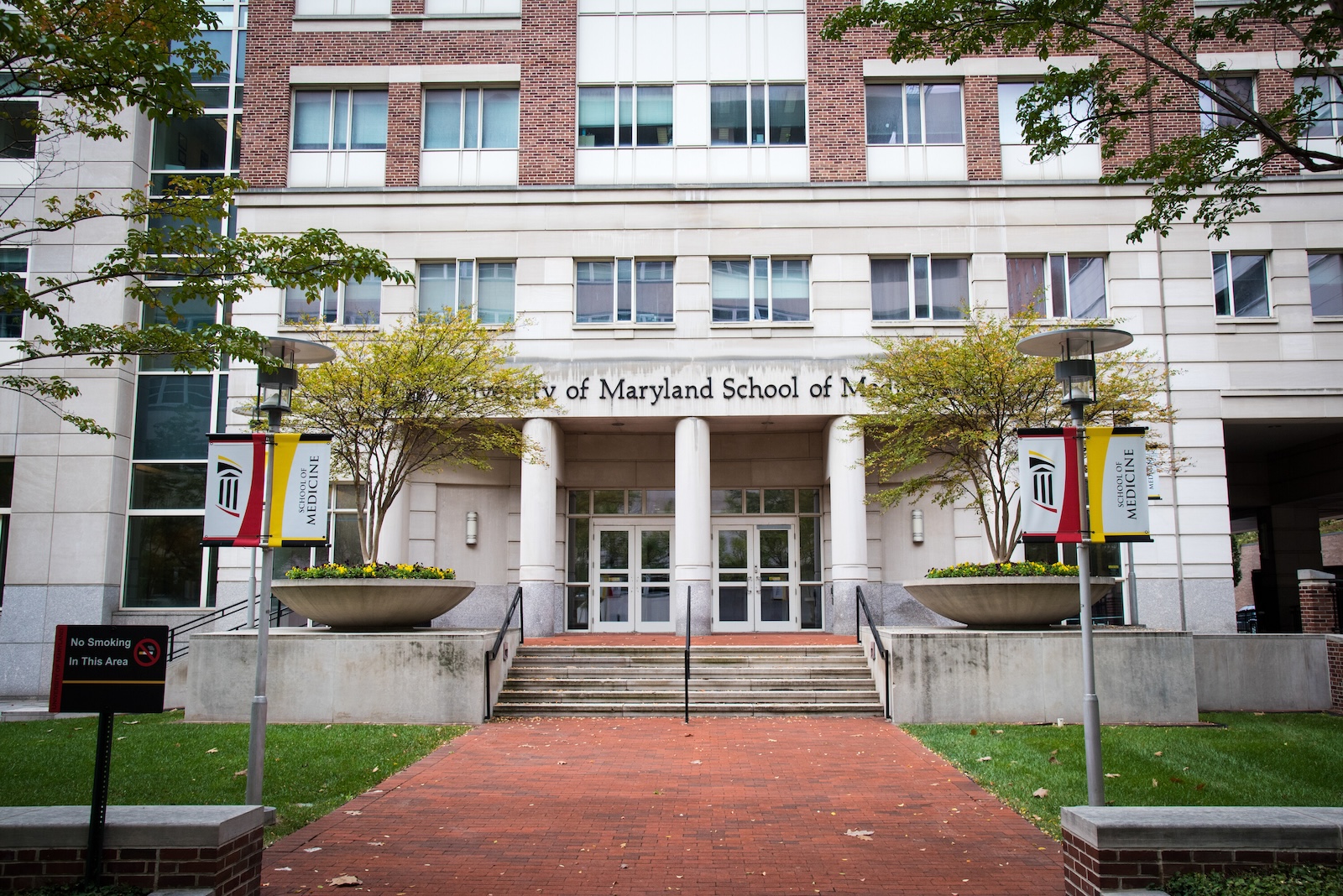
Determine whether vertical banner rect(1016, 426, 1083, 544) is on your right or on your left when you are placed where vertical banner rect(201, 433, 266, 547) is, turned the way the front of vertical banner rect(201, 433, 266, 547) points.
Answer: on your left

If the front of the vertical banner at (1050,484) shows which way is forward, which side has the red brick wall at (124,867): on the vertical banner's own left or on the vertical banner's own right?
on the vertical banner's own right

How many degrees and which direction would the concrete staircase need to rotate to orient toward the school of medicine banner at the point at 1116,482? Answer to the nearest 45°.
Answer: approximately 45° to its left

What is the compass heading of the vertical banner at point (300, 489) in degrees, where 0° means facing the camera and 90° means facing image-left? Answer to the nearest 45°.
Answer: approximately 0°

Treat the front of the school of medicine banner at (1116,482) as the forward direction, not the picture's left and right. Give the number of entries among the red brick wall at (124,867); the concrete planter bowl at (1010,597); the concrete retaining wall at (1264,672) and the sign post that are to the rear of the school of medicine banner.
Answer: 2

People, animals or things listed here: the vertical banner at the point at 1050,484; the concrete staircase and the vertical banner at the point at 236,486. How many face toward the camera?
3

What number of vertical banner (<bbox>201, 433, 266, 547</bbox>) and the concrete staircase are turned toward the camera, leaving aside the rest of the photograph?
2

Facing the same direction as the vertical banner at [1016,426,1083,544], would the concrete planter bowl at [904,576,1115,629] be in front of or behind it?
behind

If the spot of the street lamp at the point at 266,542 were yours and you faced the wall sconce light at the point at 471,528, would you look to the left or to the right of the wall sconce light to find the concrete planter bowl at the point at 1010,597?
right

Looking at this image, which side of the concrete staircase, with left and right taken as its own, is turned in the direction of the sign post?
front
